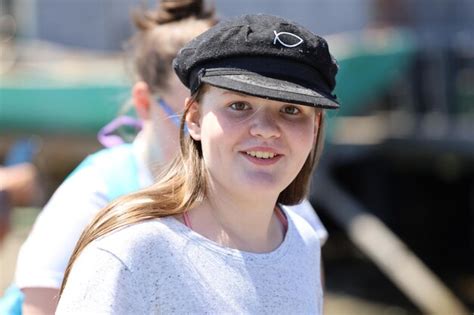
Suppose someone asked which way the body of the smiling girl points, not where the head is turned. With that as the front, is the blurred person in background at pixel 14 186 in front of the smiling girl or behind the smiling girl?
behind

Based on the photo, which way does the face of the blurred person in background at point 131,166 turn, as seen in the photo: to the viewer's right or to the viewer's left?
to the viewer's right

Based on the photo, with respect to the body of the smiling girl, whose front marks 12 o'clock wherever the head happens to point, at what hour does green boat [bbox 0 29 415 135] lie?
The green boat is roughly at 7 o'clock from the smiling girl.
